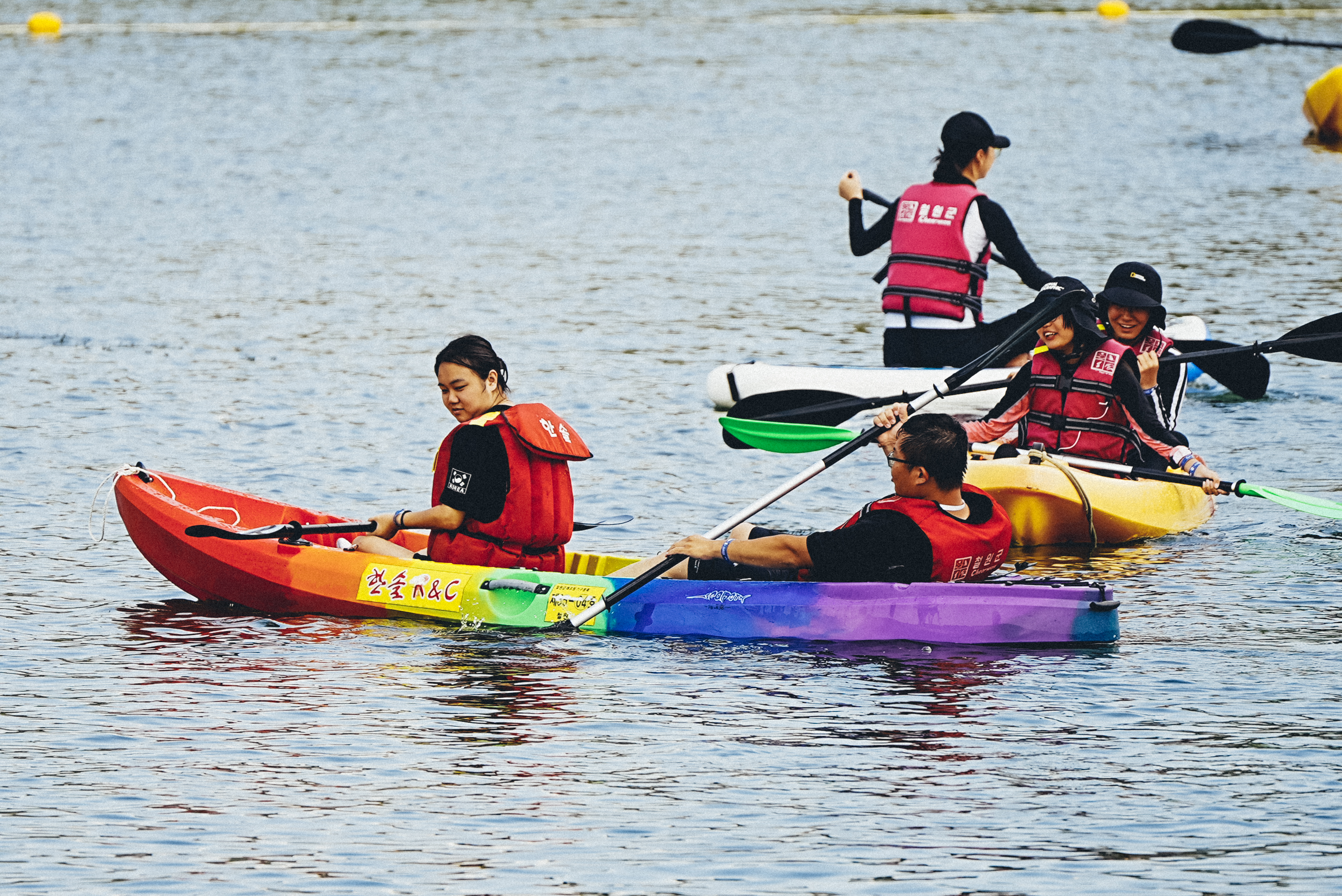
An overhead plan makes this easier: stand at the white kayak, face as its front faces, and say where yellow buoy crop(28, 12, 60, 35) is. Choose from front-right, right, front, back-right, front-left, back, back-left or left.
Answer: back-left

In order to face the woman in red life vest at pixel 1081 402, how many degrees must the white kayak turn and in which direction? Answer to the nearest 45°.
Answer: approximately 45° to its right

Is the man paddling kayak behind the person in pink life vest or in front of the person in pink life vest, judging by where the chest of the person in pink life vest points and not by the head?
behind

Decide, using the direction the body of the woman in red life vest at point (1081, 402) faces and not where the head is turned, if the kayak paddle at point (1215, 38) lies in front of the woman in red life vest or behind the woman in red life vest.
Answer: behind

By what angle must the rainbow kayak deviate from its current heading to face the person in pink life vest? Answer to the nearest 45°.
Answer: approximately 135° to its right

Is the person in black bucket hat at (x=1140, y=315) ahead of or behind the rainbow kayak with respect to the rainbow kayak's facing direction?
behind

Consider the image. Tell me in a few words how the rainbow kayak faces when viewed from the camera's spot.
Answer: facing to the left of the viewer

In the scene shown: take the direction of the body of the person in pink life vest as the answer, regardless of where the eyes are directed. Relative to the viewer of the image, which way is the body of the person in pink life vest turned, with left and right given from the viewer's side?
facing away from the viewer and to the right of the viewer

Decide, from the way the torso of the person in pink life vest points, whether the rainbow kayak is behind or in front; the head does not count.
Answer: behind

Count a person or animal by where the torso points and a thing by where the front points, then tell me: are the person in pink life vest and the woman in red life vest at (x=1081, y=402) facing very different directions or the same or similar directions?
very different directions

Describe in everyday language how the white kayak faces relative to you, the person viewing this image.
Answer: facing to the right of the viewer
